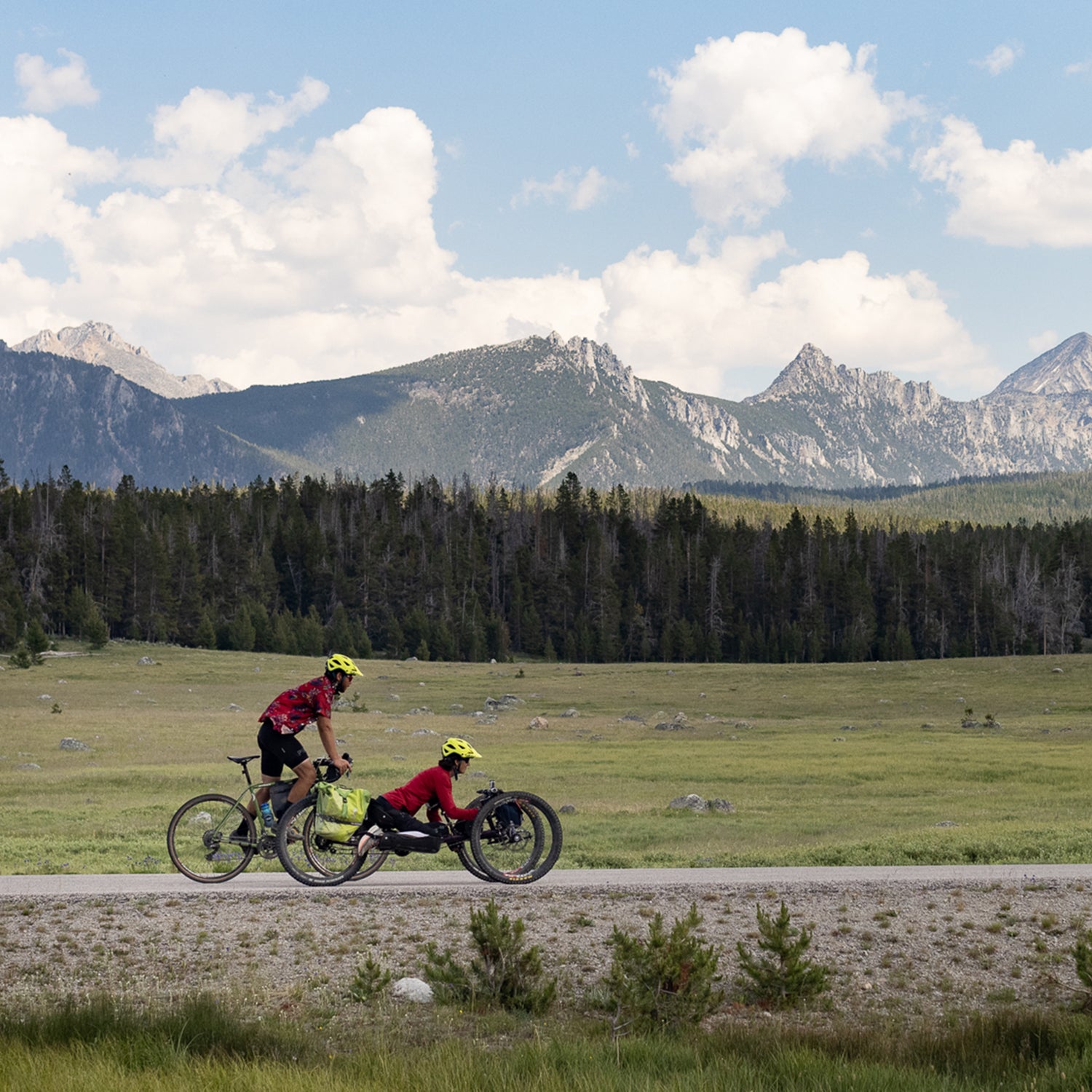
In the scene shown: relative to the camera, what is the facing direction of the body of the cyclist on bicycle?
to the viewer's right

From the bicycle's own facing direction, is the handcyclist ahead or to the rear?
ahead

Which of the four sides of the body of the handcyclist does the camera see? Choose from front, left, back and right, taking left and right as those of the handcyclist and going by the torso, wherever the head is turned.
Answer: right

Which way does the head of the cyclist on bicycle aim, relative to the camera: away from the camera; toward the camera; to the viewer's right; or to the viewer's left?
to the viewer's right

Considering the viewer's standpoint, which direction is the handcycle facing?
facing to the right of the viewer

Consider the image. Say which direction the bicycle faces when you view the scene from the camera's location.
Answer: facing to the right of the viewer

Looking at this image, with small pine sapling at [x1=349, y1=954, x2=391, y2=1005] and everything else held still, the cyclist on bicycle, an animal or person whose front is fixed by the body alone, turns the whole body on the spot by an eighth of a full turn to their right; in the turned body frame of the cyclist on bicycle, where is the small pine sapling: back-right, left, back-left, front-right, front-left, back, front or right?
front-right

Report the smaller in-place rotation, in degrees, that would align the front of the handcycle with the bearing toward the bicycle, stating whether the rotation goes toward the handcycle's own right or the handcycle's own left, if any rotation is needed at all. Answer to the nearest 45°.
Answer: approximately 180°

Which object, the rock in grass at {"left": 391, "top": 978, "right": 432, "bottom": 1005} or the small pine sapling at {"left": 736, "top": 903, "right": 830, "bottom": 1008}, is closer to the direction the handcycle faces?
the small pine sapling

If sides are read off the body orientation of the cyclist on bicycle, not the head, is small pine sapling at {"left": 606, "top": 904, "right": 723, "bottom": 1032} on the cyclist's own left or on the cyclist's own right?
on the cyclist's own right

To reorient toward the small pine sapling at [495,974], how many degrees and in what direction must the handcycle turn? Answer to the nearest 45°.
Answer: approximately 90° to its right
